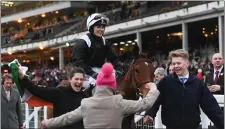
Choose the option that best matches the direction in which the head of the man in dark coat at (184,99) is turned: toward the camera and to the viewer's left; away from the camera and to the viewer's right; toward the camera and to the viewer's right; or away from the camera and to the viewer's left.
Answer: toward the camera and to the viewer's left

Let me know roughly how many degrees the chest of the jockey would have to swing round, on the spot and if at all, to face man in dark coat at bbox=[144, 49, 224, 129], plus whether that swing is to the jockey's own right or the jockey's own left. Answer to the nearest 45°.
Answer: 0° — they already face them

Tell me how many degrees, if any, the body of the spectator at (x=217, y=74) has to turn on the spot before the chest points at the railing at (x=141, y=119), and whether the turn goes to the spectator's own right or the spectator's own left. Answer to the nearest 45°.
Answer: approximately 90° to the spectator's own right

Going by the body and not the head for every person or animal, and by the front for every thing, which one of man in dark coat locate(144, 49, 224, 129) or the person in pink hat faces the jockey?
the person in pink hat

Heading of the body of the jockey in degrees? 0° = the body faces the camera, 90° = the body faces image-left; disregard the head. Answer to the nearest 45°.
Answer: approximately 315°

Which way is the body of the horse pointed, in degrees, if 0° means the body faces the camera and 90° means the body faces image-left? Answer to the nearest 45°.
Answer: approximately 315°

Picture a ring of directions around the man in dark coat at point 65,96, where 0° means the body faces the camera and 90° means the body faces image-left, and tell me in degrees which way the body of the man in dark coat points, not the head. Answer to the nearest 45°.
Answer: approximately 315°

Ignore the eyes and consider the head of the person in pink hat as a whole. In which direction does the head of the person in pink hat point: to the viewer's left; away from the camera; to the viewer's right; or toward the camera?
away from the camera
